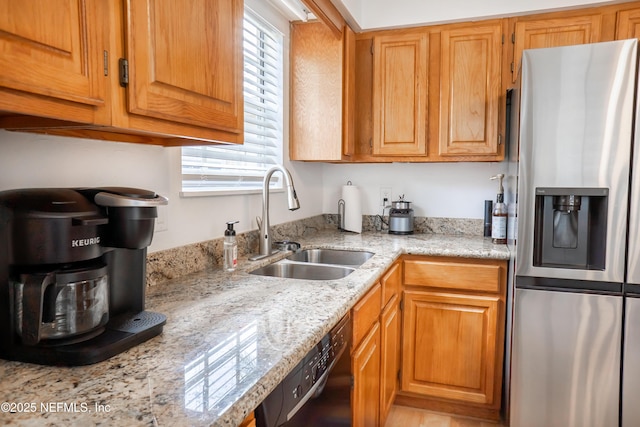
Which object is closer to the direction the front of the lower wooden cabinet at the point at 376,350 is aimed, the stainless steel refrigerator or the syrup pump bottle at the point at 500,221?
the stainless steel refrigerator

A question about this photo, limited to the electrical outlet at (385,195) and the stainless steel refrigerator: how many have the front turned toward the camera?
2

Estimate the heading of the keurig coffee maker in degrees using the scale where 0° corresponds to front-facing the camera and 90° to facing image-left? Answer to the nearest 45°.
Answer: approximately 315°

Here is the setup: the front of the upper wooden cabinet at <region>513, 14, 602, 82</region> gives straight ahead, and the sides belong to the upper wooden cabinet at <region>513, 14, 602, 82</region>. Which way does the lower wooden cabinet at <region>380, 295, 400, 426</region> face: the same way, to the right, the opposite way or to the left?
to the left

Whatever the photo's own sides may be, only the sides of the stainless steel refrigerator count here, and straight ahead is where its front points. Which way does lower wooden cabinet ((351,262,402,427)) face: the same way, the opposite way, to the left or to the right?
to the left

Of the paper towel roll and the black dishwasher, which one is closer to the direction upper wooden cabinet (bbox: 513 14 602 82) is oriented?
the black dishwasher

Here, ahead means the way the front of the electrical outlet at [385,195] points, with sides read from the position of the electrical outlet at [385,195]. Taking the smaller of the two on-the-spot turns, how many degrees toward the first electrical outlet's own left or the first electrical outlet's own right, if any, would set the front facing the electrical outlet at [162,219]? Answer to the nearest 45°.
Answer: approximately 45° to the first electrical outlet's own right

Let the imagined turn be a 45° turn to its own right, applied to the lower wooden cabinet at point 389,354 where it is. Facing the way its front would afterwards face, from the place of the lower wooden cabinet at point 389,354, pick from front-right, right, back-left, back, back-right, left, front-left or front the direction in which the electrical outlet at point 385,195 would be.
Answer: back-left

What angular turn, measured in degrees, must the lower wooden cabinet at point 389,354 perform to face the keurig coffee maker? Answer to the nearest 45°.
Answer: approximately 135° to its right

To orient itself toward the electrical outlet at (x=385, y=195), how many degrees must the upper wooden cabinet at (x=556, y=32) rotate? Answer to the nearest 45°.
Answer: approximately 90° to its right

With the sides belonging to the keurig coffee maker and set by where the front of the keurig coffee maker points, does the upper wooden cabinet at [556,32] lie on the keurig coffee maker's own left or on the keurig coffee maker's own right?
on the keurig coffee maker's own left
